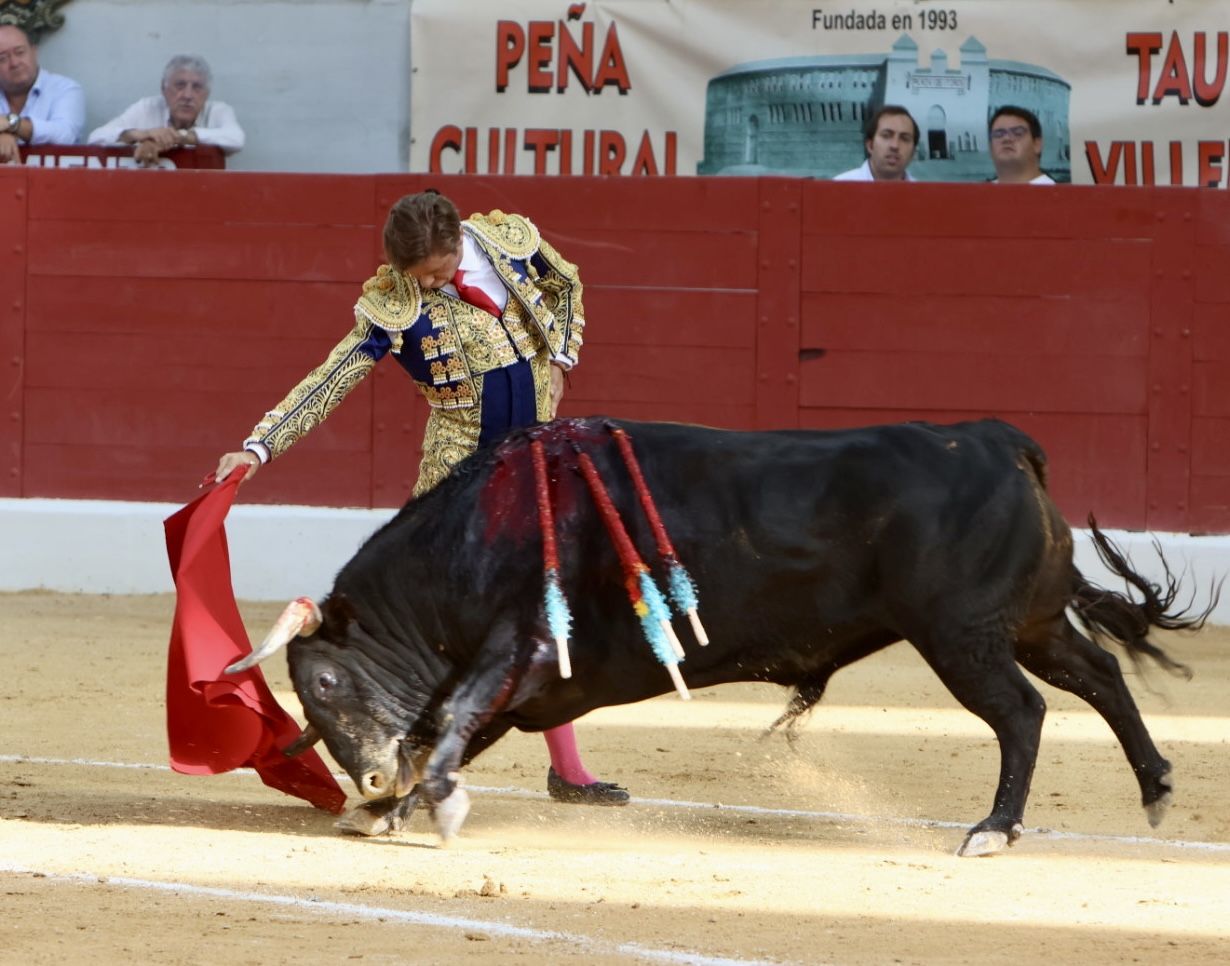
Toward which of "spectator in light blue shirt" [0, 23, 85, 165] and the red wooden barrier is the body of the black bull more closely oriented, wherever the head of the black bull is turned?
the spectator in light blue shirt

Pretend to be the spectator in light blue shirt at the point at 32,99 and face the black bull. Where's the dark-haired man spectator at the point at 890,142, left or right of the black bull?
left

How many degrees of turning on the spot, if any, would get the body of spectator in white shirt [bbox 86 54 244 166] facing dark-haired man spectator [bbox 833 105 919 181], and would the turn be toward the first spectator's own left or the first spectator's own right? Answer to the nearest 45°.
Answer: approximately 45° to the first spectator's own left

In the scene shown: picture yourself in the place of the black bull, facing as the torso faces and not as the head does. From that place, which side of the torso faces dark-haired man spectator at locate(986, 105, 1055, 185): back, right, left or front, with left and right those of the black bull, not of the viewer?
right

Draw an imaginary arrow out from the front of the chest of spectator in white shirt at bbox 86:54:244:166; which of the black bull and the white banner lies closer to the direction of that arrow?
the black bull

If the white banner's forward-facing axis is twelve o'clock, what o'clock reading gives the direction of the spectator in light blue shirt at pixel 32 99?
The spectator in light blue shirt is roughly at 3 o'clock from the white banner.

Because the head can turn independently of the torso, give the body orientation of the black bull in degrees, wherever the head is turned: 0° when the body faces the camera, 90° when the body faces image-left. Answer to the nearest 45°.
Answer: approximately 90°

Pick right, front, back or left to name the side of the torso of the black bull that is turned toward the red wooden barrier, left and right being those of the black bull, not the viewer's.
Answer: right

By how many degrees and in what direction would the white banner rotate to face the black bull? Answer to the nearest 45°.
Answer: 0° — it already faces it

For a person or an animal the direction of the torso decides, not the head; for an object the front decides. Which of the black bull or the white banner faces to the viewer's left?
the black bull
